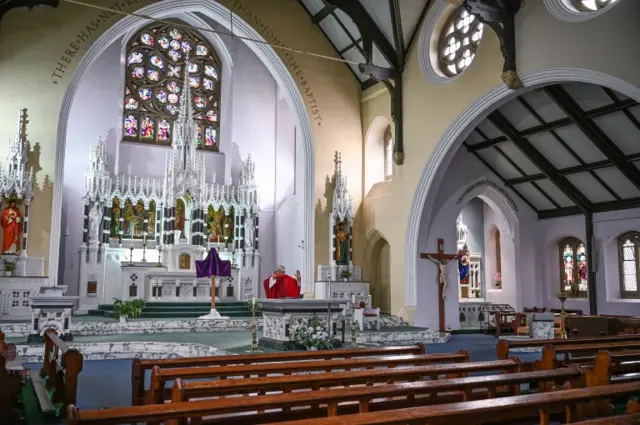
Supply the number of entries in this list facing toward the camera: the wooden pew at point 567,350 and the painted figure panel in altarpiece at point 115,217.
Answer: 1

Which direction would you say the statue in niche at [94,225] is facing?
toward the camera

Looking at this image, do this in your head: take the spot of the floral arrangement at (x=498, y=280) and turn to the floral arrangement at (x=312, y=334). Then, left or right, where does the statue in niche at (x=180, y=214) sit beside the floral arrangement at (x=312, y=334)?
right

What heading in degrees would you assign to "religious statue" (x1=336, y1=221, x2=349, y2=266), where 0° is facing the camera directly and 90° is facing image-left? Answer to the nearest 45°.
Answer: approximately 315°

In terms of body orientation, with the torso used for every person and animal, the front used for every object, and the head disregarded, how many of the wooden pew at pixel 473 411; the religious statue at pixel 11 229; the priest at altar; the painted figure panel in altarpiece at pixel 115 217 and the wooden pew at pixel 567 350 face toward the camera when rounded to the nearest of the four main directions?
3

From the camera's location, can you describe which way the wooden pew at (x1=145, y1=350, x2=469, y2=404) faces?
facing away from the viewer and to the left of the viewer

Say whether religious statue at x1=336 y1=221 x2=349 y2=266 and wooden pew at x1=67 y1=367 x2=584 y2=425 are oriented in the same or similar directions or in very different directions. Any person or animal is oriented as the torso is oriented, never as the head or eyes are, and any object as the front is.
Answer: very different directions

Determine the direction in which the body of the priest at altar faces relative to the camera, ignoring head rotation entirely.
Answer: toward the camera

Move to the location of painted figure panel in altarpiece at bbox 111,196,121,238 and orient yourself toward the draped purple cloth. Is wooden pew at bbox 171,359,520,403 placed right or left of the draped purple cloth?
right

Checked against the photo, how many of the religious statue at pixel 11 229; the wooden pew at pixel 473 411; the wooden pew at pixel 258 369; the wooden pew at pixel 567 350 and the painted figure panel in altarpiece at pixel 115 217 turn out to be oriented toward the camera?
2

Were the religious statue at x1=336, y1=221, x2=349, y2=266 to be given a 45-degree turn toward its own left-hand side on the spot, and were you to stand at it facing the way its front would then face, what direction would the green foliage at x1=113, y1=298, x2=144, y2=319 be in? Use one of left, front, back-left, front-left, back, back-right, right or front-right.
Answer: back-right

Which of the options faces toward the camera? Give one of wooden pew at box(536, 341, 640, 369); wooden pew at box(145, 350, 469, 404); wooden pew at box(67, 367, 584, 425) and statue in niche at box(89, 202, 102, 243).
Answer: the statue in niche

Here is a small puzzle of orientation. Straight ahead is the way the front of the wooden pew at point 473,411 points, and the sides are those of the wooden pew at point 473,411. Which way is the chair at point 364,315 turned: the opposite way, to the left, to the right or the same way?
the opposite way

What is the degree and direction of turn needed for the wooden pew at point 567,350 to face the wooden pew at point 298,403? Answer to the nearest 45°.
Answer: approximately 135° to its left

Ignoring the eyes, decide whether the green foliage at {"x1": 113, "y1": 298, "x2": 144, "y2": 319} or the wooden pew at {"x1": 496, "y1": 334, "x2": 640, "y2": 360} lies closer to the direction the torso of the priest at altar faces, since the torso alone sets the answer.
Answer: the wooden pew
